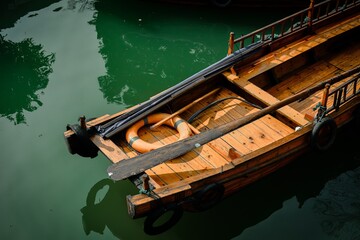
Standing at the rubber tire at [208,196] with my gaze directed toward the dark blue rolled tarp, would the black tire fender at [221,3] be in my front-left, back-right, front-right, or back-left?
front-right

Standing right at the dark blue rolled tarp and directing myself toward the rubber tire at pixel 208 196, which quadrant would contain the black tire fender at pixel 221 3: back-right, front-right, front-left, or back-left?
back-left

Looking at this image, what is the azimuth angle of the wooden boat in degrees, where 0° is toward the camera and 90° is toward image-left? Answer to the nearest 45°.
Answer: approximately 45°
